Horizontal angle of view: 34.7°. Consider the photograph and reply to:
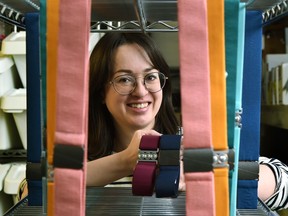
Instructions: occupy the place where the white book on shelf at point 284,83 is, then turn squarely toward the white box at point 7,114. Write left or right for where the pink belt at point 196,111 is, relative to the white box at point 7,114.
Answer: left

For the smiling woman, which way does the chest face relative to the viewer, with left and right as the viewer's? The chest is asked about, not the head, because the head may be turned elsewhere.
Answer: facing the viewer
